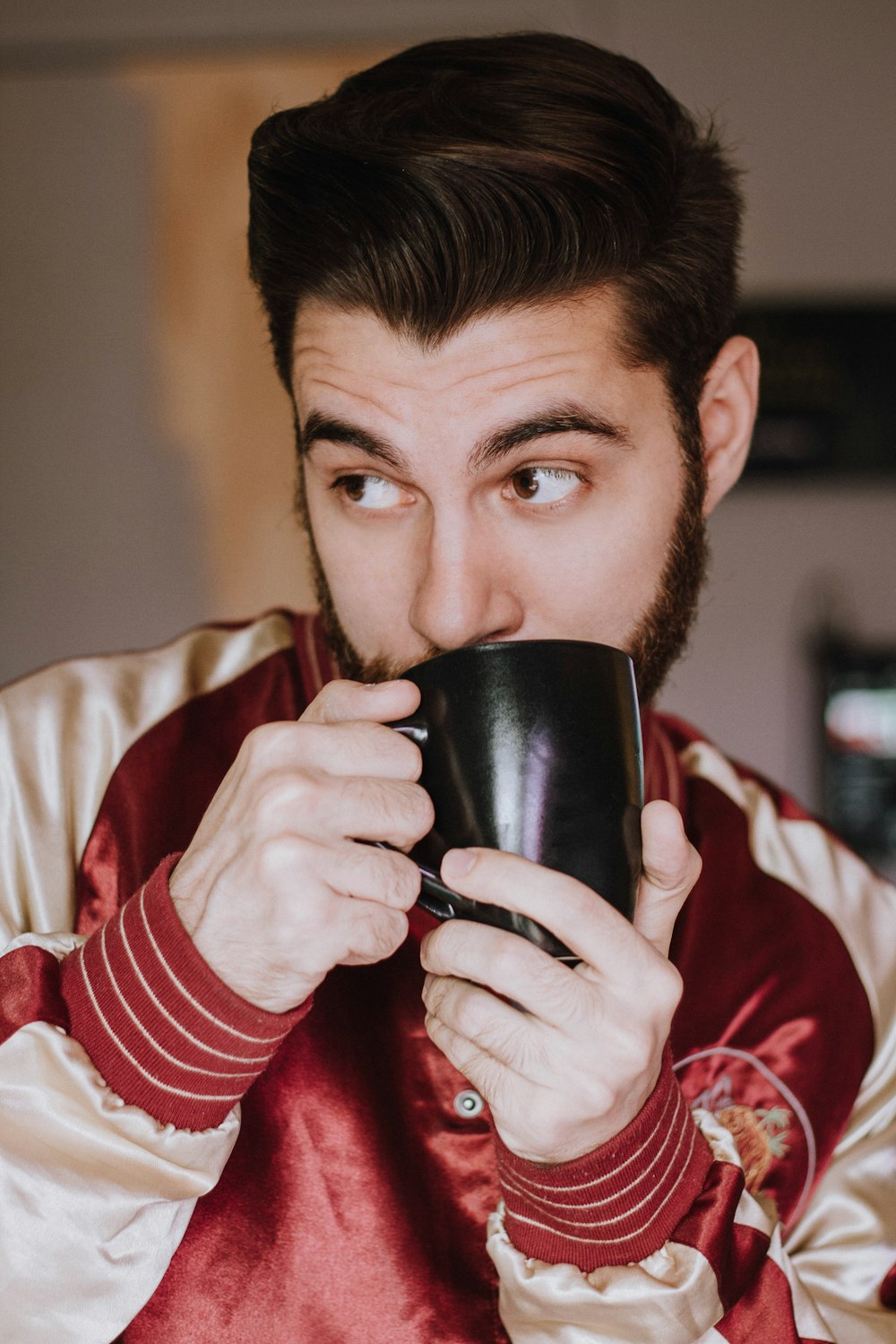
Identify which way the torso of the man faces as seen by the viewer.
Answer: toward the camera

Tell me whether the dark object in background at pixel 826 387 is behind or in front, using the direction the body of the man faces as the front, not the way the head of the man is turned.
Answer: behind

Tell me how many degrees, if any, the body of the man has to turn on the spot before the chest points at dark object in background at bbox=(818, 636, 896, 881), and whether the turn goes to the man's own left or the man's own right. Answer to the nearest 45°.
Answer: approximately 135° to the man's own left
